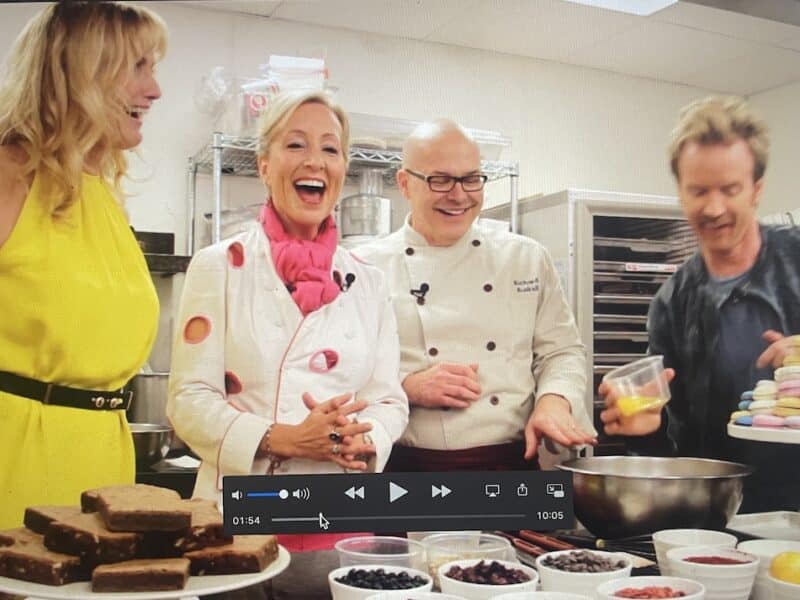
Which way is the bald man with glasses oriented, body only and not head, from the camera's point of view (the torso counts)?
toward the camera

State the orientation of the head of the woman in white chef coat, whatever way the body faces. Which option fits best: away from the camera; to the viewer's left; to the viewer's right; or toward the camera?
toward the camera

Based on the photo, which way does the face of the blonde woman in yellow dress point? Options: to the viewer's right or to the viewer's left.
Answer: to the viewer's right

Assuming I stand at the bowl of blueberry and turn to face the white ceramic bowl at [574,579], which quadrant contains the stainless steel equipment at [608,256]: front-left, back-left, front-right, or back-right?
front-left
